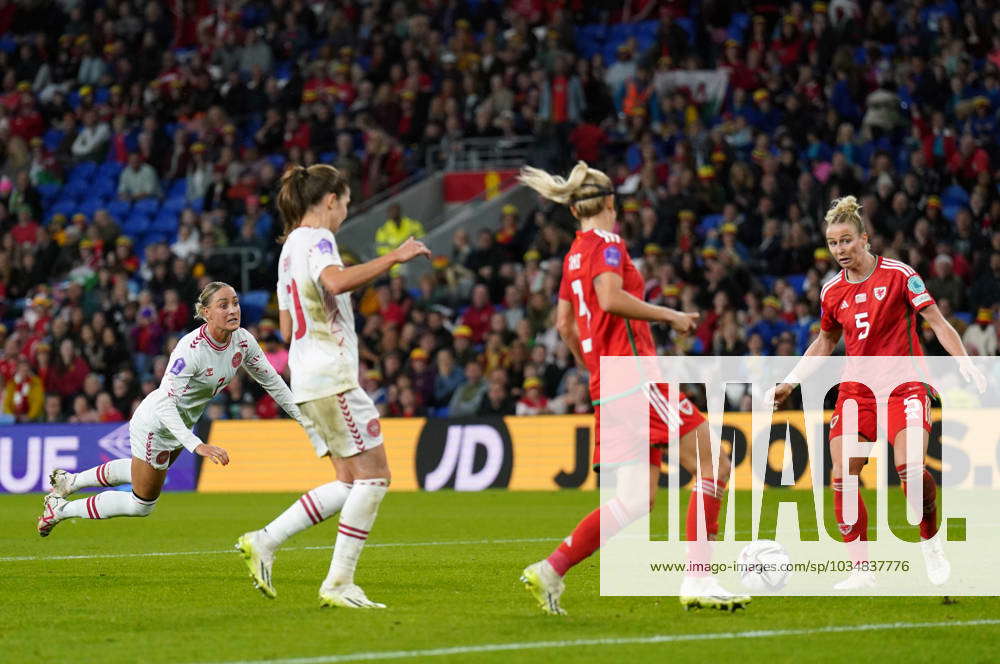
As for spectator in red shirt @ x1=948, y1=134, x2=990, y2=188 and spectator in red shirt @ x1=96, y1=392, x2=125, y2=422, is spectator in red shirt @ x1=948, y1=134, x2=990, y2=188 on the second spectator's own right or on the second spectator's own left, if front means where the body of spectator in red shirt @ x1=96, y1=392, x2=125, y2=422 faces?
on the second spectator's own left

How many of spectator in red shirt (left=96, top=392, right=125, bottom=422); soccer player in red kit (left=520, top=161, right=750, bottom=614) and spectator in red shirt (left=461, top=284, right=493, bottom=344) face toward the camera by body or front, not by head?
2

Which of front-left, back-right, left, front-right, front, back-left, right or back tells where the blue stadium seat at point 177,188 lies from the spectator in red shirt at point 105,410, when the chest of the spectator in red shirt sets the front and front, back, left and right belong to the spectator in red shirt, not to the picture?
back

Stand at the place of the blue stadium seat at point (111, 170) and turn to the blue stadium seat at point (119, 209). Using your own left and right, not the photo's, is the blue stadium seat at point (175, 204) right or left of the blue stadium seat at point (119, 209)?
left

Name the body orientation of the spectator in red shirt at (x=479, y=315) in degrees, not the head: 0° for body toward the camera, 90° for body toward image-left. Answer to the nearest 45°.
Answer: approximately 0°

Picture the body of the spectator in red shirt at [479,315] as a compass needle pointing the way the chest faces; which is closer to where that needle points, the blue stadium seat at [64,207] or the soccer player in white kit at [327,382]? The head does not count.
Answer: the soccer player in white kit

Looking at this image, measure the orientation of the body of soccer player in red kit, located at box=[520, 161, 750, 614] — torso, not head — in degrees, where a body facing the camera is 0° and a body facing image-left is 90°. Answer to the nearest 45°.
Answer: approximately 225°

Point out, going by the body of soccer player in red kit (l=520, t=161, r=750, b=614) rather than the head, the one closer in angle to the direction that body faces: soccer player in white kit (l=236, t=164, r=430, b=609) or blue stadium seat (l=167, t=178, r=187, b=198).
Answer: the blue stadium seat

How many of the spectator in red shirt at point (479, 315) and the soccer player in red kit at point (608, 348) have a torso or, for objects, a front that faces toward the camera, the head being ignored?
1

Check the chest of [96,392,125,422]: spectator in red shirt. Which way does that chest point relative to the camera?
toward the camera

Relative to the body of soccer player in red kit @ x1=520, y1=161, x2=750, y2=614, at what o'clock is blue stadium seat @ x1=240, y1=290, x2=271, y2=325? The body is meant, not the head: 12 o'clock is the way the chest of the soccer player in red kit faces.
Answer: The blue stadium seat is roughly at 10 o'clock from the soccer player in red kit.

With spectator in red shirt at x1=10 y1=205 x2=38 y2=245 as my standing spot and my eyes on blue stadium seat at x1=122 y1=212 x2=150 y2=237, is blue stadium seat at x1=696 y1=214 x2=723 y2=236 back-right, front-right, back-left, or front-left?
front-right

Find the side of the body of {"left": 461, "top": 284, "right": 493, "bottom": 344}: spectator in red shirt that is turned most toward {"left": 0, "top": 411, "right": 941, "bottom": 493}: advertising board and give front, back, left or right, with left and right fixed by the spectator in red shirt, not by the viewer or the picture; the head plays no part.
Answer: front

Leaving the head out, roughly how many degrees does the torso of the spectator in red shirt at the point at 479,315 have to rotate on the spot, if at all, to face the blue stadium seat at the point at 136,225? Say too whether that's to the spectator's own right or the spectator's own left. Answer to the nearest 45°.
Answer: approximately 135° to the spectator's own right

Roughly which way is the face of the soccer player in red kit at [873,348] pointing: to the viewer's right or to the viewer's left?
to the viewer's left
